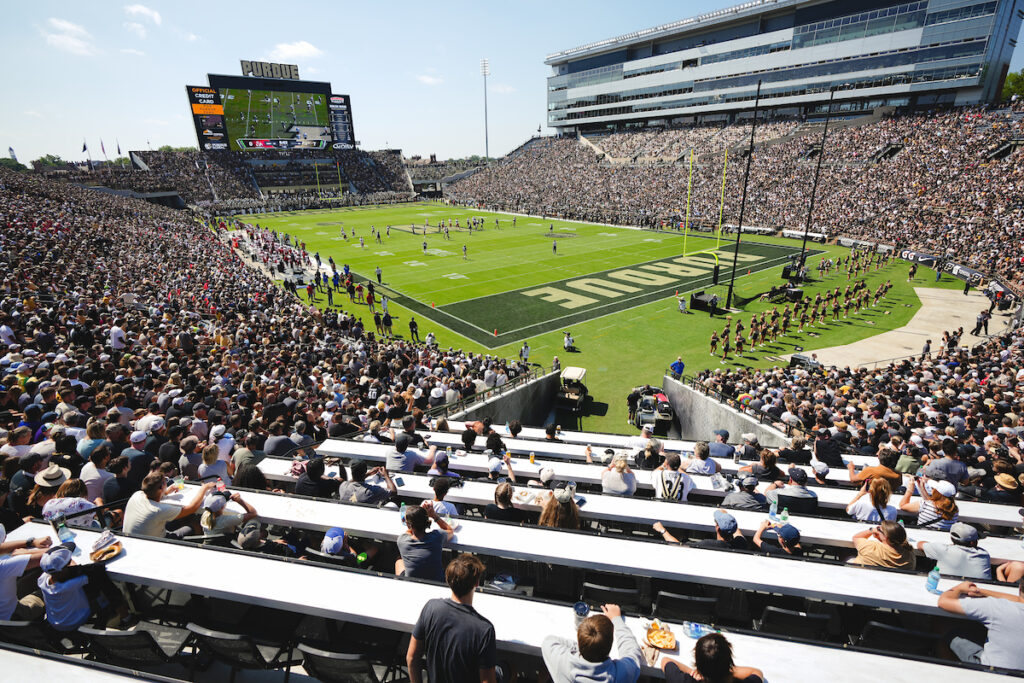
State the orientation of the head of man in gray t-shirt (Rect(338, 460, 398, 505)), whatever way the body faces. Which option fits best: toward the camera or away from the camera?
away from the camera

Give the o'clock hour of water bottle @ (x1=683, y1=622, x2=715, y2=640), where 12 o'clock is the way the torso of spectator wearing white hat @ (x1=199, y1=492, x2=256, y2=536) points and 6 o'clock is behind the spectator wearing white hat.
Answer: The water bottle is roughly at 3 o'clock from the spectator wearing white hat.

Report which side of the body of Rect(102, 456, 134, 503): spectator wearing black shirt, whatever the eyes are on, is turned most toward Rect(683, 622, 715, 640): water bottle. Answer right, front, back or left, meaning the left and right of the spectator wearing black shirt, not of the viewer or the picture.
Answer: right

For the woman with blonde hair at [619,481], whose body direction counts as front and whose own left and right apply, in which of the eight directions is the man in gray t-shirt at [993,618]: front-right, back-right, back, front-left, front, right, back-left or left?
back-right

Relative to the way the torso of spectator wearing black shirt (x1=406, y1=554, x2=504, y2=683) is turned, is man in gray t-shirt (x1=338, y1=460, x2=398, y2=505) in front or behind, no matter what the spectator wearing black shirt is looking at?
in front

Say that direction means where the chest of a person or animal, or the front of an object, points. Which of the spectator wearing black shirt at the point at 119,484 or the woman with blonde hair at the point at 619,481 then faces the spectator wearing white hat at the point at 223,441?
the spectator wearing black shirt

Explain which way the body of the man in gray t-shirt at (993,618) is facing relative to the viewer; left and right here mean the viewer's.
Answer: facing away from the viewer and to the left of the viewer

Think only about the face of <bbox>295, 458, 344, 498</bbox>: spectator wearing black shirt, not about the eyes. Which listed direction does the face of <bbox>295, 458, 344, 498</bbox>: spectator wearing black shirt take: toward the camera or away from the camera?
away from the camera

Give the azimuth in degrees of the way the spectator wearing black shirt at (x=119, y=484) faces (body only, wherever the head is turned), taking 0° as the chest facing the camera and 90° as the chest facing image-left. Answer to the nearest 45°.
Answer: approximately 225°

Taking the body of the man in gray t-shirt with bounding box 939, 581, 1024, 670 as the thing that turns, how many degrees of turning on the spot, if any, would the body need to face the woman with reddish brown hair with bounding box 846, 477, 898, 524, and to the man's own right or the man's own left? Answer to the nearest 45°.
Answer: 0° — they already face them

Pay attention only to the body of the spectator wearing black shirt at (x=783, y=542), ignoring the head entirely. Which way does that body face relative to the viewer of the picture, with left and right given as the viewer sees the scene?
facing away from the viewer and to the left of the viewer

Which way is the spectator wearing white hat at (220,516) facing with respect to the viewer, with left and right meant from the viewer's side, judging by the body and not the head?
facing away from the viewer and to the right of the viewer

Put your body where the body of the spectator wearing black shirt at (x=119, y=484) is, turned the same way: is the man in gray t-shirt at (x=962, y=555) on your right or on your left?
on your right

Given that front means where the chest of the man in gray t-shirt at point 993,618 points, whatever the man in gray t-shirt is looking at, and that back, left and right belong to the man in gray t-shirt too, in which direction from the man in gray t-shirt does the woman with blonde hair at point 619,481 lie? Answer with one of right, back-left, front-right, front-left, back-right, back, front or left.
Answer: front-left

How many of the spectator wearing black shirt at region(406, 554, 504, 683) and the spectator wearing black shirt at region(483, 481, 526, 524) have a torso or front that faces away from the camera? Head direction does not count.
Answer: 2

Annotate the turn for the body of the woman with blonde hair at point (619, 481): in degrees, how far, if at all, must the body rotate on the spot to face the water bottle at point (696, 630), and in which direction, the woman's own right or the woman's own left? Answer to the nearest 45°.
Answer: approximately 180°

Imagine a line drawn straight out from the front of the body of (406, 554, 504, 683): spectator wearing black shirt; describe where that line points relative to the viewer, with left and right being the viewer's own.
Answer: facing away from the viewer

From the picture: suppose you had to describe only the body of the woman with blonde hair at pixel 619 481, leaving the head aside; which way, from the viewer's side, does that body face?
away from the camera
